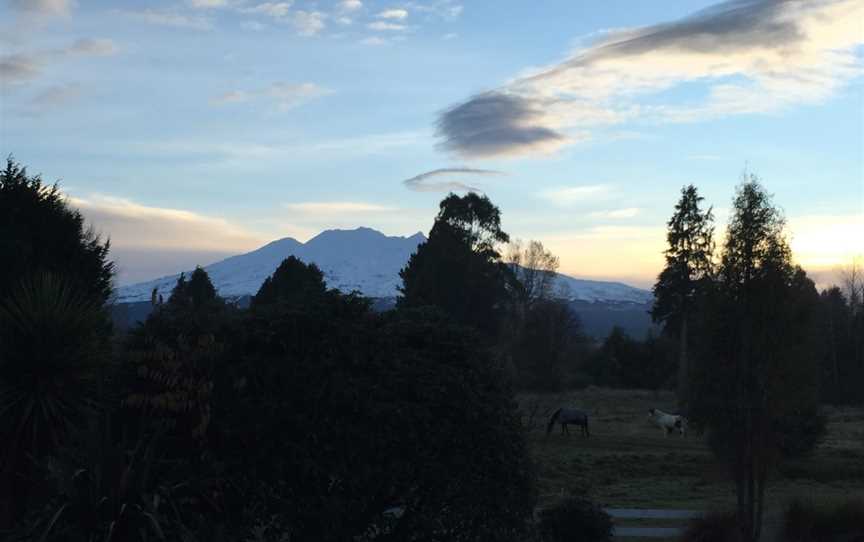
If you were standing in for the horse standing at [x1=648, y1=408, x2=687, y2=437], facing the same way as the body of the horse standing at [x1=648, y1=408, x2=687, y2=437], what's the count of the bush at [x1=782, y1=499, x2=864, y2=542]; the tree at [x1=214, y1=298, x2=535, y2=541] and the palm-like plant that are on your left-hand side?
3

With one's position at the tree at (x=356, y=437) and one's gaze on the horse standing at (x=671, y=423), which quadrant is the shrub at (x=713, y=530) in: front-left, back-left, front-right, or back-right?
front-right

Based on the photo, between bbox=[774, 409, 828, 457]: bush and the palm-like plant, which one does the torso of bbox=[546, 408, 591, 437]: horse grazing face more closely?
the palm-like plant

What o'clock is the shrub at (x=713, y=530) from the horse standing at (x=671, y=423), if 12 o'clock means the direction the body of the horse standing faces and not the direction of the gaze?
The shrub is roughly at 9 o'clock from the horse standing.

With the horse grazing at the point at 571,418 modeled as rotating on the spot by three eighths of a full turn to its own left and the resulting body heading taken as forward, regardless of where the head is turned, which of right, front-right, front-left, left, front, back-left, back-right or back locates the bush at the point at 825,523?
front-right

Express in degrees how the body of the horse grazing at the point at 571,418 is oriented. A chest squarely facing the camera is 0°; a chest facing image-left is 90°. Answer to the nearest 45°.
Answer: approximately 90°

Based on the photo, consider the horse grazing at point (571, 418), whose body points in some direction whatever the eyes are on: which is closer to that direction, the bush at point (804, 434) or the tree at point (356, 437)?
the tree

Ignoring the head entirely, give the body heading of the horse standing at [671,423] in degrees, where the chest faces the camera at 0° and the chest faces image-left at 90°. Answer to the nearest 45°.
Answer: approximately 90°

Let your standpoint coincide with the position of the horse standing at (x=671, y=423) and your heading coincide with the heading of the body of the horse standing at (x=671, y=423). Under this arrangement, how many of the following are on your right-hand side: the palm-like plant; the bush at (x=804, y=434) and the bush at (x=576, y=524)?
0

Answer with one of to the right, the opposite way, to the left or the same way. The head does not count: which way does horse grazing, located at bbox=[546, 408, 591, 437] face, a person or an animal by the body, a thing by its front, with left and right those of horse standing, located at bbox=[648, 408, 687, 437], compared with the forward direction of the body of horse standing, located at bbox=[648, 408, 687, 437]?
the same way

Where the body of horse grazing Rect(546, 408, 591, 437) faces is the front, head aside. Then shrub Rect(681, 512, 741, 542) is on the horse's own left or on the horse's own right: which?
on the horse's own left

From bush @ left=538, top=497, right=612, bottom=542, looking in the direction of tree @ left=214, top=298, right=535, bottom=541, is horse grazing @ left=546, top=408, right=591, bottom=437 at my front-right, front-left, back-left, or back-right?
back-right
